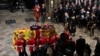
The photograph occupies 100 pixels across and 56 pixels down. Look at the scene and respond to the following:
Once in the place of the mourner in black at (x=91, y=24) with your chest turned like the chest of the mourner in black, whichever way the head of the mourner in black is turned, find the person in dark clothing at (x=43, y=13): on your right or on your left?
on your right

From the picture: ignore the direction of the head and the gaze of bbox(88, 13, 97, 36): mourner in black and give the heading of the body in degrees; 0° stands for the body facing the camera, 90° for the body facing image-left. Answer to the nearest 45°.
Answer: approximately 45°

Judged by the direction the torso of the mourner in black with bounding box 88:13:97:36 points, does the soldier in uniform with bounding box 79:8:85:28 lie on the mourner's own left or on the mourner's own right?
on the mourner's own right

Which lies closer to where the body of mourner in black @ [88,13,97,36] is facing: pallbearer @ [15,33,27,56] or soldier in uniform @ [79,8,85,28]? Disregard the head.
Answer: the pallbearer
